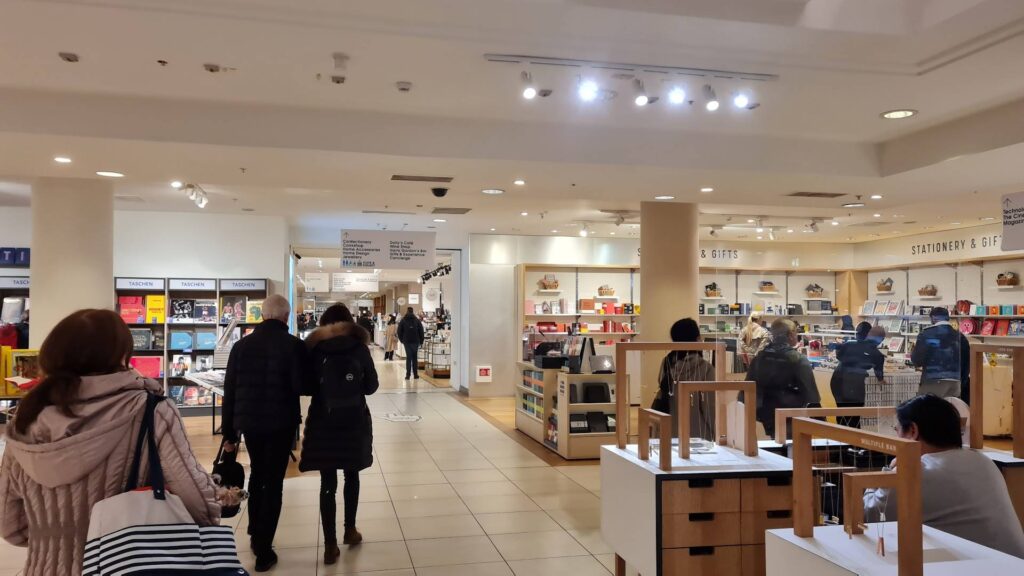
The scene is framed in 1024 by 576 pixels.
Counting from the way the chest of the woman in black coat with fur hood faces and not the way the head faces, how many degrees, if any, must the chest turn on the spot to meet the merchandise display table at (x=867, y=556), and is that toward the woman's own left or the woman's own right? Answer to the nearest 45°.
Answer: approximately 135° to the woman's own right

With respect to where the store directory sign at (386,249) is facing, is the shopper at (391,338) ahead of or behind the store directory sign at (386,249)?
behind

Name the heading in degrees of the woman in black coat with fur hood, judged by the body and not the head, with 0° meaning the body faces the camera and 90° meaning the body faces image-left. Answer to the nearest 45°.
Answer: approximately 180°

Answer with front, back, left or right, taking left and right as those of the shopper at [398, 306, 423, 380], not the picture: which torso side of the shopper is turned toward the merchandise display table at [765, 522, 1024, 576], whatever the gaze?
back

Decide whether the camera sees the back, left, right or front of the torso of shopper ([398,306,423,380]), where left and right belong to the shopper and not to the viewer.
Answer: back

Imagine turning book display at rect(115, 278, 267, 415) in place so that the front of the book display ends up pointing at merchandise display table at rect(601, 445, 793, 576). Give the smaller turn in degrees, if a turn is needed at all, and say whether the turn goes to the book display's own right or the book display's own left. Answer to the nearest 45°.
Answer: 0° — it already faces it

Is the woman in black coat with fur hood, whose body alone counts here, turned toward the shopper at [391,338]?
yes
